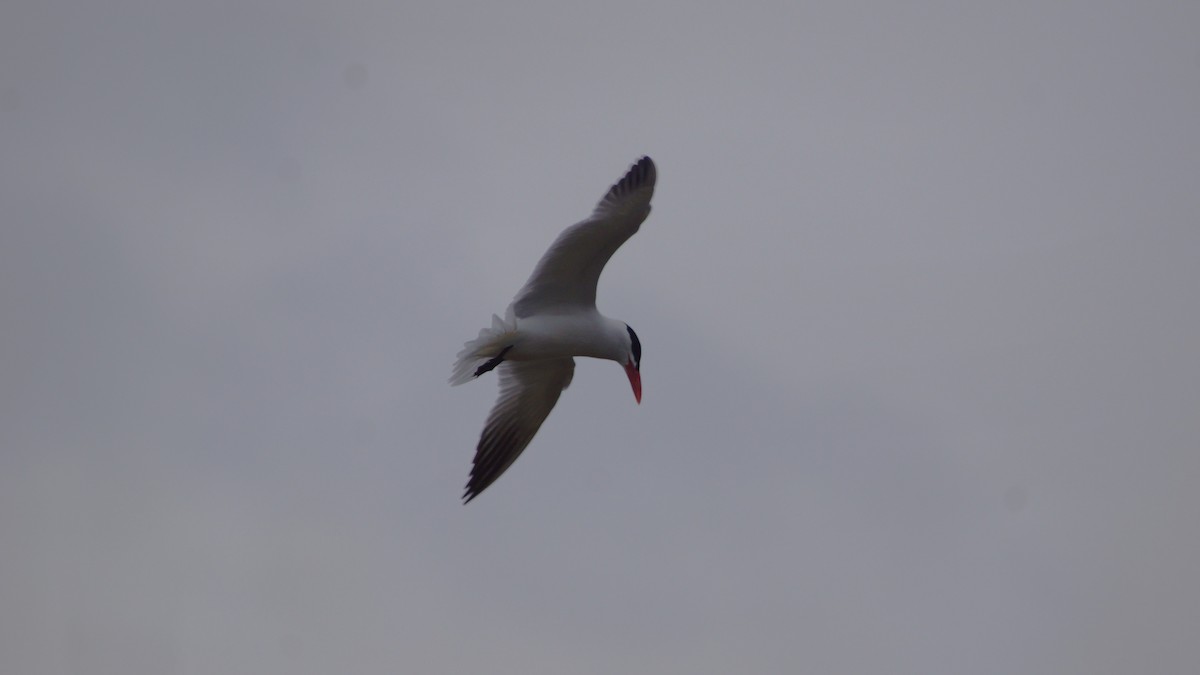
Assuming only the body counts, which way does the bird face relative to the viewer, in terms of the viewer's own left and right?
facing to the right of the viewer
